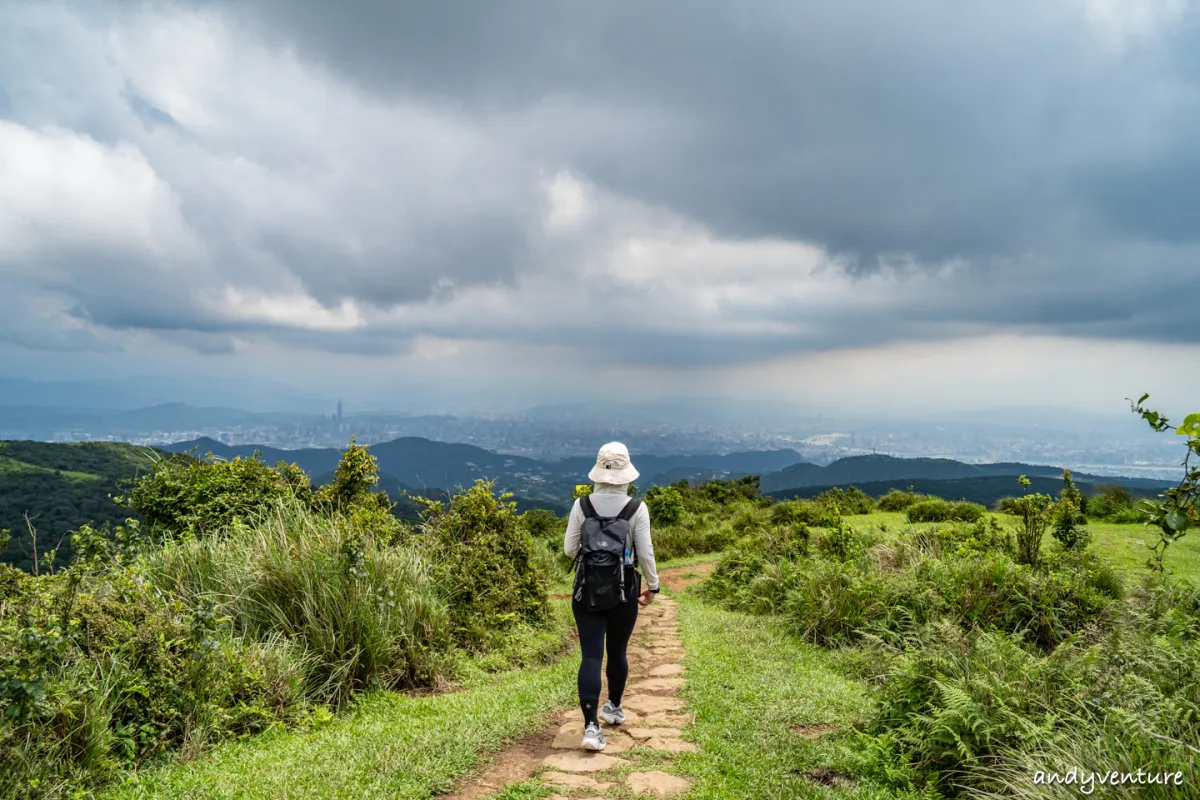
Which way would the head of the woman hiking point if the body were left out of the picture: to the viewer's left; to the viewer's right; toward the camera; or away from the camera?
away from the camera

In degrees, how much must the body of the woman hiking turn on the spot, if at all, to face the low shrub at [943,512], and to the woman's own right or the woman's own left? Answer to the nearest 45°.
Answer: approximately 45° to the woman's own right

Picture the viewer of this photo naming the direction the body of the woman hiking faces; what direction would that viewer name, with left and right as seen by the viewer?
facing away from the viewer

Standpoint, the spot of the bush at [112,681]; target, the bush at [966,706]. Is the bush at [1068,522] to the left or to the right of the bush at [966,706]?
left

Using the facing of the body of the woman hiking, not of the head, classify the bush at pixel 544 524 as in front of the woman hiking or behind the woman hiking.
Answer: in front

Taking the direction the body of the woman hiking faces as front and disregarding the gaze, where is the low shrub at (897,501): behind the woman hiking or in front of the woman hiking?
in front

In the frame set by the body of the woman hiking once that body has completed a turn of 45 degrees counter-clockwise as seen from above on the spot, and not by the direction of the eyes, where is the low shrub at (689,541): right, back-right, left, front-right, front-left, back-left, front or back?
front-right

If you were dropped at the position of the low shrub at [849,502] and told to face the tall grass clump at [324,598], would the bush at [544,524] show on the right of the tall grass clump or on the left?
right

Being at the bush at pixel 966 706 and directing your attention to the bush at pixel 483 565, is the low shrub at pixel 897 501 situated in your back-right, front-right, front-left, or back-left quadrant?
front-right

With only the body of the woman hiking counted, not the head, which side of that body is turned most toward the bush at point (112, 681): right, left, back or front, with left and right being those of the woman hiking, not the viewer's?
left

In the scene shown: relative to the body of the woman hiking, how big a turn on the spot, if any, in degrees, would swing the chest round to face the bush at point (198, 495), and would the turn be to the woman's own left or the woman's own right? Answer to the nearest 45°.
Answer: approximately 45° to the woman's own left

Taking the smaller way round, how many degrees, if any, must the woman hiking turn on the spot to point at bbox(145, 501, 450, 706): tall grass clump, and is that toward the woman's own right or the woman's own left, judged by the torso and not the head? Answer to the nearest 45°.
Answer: approximately 45° to the woman's own left

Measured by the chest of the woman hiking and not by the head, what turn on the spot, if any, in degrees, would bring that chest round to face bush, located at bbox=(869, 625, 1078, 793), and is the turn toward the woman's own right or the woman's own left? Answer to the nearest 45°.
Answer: approximately 90° to the woman's own right

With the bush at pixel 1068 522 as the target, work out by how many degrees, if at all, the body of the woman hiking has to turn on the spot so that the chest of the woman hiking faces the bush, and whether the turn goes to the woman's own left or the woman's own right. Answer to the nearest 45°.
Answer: approximately 45° to the woman's own right
